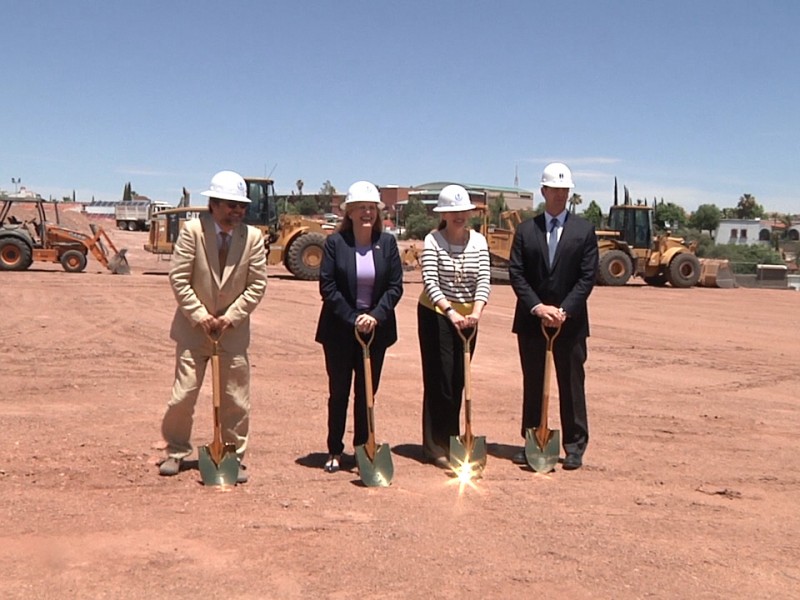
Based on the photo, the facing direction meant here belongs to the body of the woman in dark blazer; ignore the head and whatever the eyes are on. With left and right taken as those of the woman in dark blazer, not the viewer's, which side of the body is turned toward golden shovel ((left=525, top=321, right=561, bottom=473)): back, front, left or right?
left

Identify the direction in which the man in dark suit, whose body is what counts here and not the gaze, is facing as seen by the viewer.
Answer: toward the camera

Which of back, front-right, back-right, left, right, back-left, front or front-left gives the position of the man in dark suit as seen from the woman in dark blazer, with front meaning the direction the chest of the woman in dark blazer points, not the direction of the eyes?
left

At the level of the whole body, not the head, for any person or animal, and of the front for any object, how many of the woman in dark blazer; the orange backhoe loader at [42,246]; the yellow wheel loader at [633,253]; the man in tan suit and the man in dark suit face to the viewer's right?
2

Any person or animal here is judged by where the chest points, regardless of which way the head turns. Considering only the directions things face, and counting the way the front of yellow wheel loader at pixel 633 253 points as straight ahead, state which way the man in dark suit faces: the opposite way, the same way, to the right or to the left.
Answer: to the right

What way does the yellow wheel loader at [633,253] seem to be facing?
to the viewer's right

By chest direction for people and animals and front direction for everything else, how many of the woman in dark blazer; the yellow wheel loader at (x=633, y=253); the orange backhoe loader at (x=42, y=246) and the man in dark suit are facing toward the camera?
2

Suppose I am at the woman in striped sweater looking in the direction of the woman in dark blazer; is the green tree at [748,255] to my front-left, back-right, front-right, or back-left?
back-right

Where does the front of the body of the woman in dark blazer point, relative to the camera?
toward the camera

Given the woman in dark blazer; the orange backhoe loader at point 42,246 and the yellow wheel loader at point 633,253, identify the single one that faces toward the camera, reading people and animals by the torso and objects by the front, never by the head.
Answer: the woman in dark blazer

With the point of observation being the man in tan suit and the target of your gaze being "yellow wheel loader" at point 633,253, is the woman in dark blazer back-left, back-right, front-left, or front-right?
front-right

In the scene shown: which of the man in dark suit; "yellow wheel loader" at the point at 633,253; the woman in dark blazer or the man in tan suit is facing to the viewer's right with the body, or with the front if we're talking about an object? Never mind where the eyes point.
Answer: the yellow wheel loader

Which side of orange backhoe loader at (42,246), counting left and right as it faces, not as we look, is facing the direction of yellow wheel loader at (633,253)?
front
